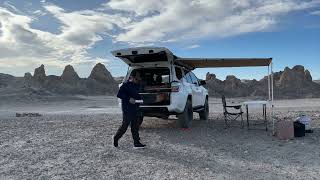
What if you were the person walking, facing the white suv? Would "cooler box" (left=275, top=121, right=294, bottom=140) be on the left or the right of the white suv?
right

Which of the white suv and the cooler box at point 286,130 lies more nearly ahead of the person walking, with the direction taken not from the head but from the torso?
the cooler box

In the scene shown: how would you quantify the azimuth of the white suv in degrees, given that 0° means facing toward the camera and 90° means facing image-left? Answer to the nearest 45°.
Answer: approximately 225°

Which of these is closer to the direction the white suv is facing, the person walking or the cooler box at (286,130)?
the cooler box
